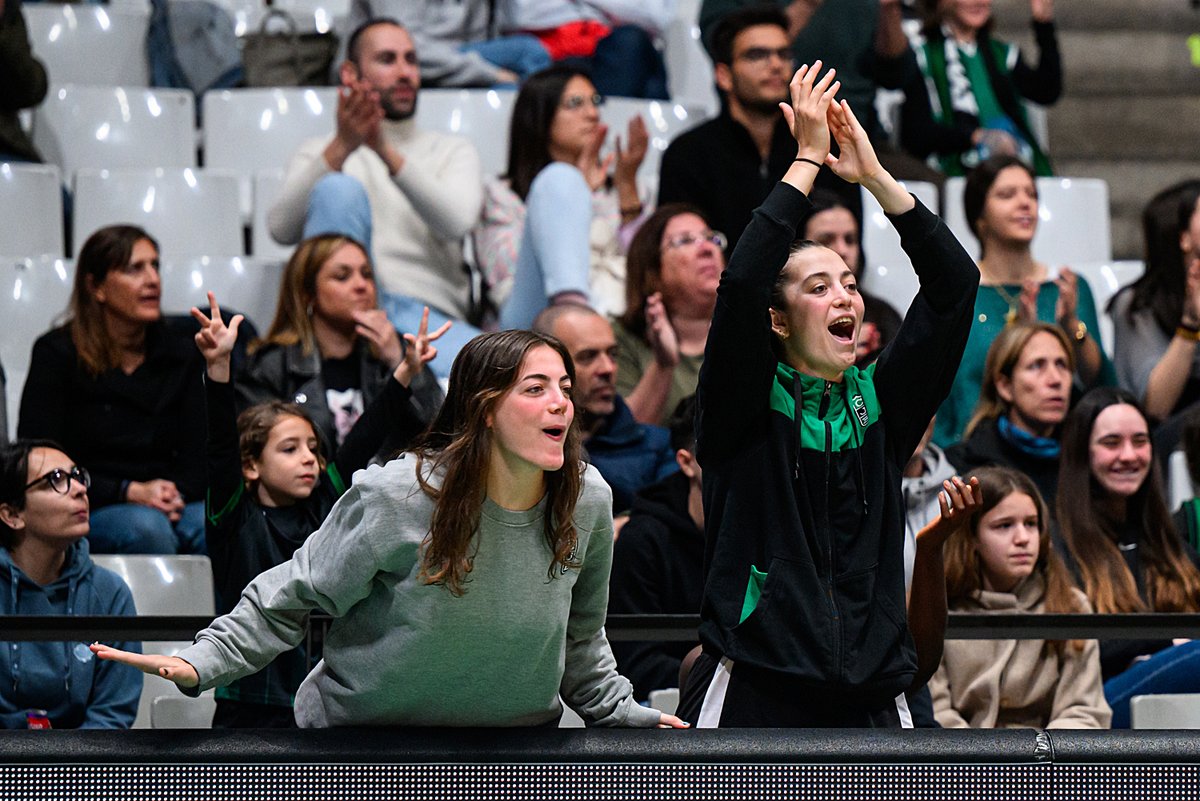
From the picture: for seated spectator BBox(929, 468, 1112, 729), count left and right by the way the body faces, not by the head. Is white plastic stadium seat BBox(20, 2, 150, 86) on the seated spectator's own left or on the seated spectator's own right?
on the seated spectator's own right

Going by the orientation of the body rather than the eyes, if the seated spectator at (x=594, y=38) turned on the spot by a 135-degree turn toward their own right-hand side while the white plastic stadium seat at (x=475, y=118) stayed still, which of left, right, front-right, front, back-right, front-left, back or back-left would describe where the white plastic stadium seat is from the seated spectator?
front-left

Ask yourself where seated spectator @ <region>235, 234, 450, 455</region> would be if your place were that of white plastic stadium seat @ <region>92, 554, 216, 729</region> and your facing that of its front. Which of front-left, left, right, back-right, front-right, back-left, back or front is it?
back-left

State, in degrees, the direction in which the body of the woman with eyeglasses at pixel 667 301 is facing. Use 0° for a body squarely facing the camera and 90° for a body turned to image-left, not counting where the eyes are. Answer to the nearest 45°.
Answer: approximately 315°

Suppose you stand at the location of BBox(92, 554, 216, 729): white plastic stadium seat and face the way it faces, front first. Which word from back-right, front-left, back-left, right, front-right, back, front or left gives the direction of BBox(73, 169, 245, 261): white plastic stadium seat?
back

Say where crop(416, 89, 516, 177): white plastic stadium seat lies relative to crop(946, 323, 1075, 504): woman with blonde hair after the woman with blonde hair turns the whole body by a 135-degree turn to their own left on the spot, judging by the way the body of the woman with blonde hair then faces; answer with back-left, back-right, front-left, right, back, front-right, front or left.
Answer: front-left

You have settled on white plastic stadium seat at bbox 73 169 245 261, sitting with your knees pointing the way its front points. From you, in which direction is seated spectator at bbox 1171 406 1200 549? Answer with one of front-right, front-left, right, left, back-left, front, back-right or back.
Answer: front-left

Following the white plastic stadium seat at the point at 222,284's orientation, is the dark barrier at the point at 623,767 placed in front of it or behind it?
in front

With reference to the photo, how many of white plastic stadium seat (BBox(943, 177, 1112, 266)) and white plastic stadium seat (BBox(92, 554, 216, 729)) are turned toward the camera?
2

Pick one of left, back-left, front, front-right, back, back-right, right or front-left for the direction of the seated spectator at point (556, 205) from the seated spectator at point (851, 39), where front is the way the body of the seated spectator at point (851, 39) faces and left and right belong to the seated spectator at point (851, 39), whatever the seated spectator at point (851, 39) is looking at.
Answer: right

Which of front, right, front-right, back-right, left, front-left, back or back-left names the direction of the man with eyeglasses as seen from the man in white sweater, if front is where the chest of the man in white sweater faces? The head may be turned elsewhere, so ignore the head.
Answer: left

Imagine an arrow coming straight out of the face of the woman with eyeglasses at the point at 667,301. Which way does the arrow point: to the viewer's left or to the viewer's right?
to the viewer's right
